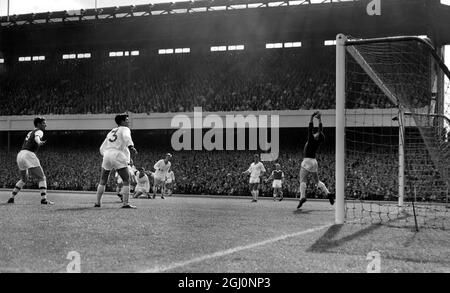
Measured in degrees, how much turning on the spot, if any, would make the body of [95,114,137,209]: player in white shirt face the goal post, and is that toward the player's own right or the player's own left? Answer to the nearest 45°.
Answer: approximately 45° to the player's own right

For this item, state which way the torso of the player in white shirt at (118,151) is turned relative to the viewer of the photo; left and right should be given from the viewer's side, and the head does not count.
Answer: facing away from the viewer and to the right of the viewer

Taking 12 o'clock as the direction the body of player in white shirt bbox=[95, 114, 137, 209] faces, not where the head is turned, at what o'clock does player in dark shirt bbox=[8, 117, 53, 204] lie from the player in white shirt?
The player in dark shirt is roughly at 9 o'clock from the player in white shirt.
